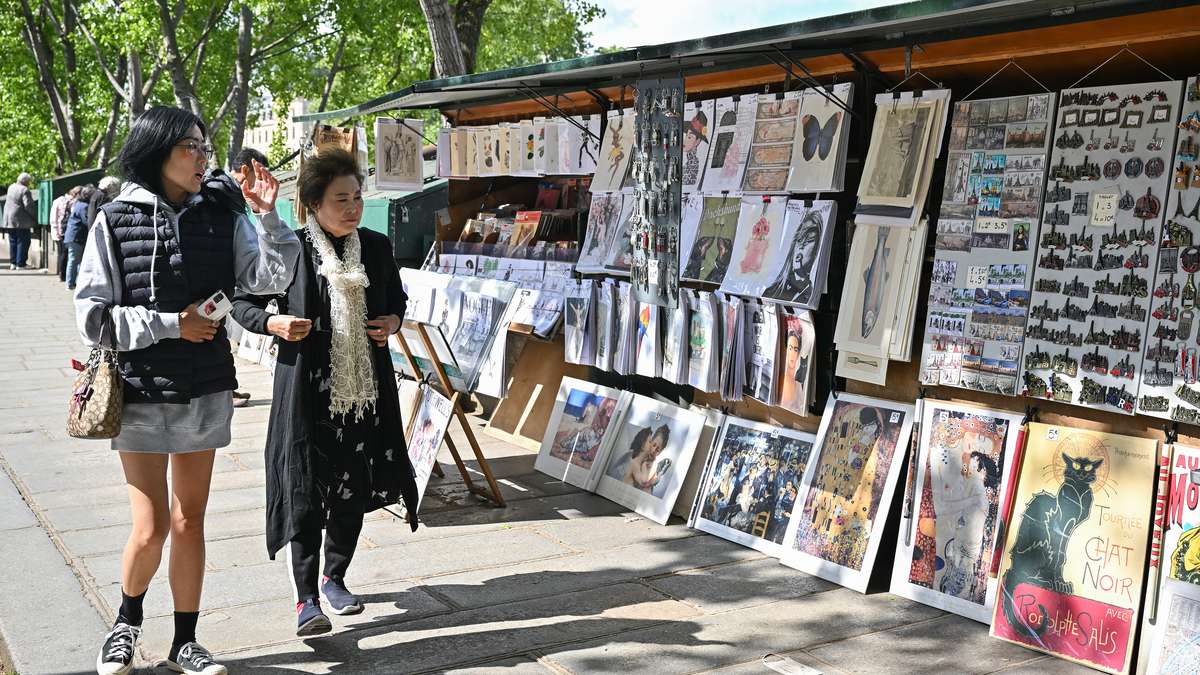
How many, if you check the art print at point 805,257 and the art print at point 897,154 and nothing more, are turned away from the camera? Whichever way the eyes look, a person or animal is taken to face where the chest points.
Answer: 0

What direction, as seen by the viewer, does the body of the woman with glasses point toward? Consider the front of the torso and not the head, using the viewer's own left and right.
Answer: facing the viewer and to the right of the viewer

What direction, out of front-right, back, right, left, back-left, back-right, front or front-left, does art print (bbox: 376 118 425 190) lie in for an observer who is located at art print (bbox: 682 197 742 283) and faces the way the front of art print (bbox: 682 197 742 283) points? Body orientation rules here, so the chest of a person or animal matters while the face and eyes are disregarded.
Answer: right

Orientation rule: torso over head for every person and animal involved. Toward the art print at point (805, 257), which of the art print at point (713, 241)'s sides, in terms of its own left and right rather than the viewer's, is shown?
left

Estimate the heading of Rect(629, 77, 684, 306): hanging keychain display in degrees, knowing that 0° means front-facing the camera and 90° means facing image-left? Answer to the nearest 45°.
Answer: approximately 45°

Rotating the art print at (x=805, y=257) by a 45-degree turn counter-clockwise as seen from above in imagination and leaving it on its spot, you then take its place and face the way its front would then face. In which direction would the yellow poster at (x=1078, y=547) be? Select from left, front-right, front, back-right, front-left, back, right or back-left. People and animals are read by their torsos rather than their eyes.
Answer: front-left

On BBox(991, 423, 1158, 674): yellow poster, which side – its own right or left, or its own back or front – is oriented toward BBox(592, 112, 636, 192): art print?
right

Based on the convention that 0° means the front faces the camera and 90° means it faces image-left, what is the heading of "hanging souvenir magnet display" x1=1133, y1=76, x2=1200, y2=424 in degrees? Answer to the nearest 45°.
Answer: approximately 45°

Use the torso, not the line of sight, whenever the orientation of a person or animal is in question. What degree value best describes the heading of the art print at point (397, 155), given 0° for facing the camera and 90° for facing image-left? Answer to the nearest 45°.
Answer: approximately 0°
